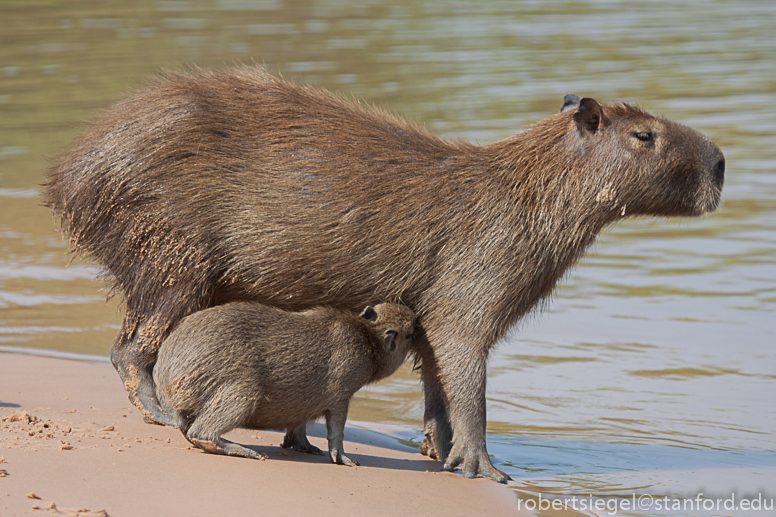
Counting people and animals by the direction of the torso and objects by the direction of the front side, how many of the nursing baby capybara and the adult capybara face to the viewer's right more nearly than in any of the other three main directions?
2

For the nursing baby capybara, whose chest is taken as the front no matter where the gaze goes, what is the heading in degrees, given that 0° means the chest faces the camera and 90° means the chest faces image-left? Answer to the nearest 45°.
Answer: approximately 270°

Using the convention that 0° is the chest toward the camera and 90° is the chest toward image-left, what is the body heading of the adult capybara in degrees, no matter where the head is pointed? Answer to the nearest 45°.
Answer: approximately 270°
